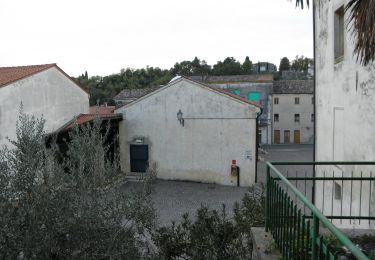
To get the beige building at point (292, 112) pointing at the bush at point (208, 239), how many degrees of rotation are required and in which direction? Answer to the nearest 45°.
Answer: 0° — it already faces it

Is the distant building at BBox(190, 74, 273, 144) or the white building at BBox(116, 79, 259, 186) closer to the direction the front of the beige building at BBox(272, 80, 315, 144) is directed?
the white building

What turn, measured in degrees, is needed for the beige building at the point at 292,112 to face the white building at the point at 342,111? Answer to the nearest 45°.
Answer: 0° — it already faces it

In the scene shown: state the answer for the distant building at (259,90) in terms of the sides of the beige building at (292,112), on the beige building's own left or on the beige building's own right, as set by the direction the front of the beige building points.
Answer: on the beige building's own right

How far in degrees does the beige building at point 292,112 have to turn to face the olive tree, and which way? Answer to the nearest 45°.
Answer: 0° — it already faces it

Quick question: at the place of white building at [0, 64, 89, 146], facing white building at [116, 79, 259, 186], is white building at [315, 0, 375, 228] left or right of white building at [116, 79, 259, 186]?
right

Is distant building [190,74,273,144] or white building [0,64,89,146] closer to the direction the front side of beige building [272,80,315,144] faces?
the white building

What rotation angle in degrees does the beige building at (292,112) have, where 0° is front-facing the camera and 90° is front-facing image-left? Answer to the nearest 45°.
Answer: approximately 0°

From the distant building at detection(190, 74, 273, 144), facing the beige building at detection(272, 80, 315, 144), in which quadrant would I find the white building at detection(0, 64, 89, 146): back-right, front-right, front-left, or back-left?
back-right
